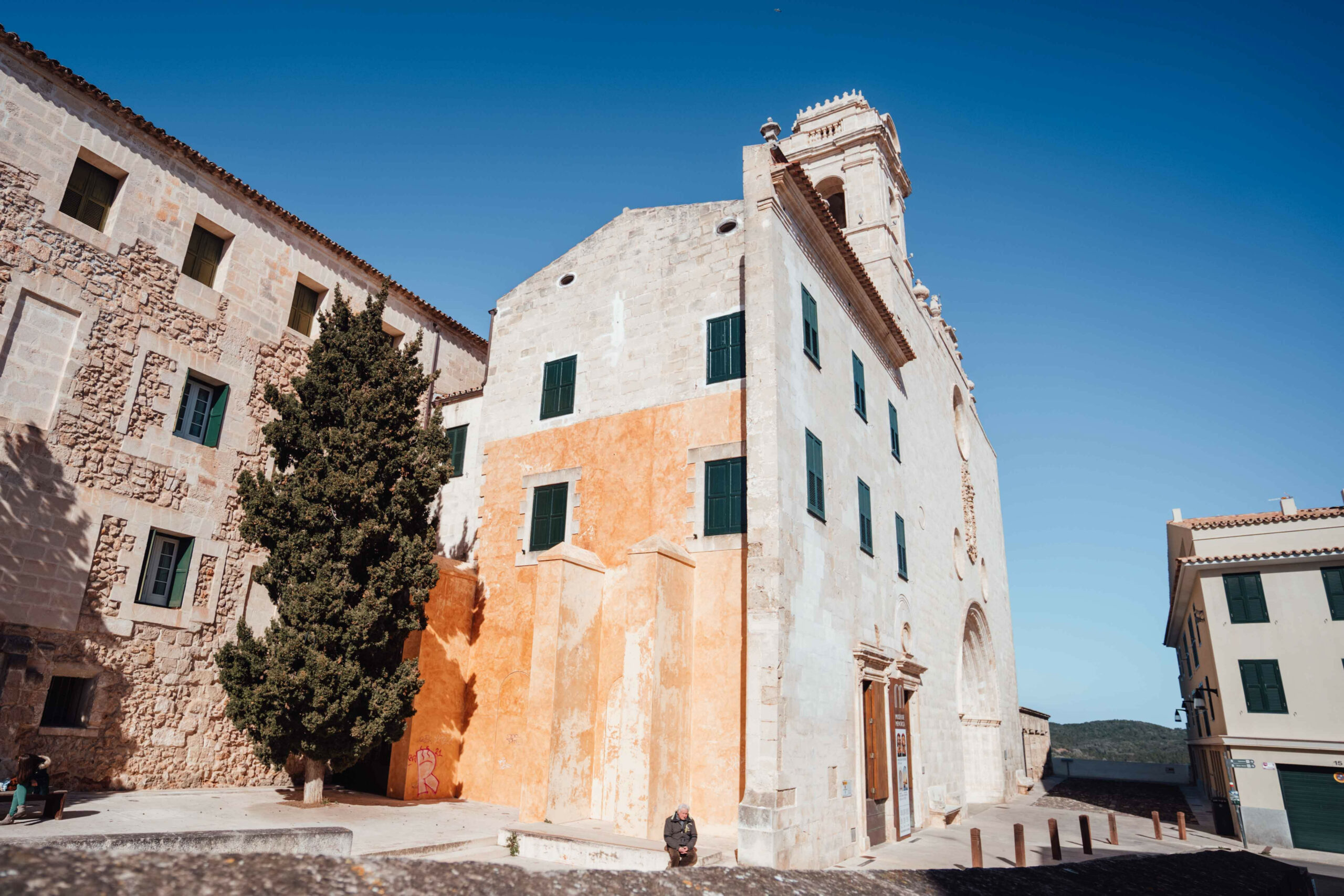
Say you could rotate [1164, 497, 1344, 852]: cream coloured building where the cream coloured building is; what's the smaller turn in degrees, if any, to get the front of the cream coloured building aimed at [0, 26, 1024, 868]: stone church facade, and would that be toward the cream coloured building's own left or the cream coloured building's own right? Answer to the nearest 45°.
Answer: approximately 45° to the cream coloured building's own right

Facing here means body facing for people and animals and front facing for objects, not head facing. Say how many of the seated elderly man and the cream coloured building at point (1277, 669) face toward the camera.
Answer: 2

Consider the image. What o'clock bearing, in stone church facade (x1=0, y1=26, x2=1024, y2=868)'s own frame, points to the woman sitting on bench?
The woman sitting on bench is roughly at 4 o'clock from the stone church facade.

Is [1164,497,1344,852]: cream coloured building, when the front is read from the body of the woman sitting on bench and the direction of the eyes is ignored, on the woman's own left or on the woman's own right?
on the woman's own left

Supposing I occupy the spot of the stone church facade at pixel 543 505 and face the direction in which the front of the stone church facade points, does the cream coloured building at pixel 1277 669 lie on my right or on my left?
on my left
